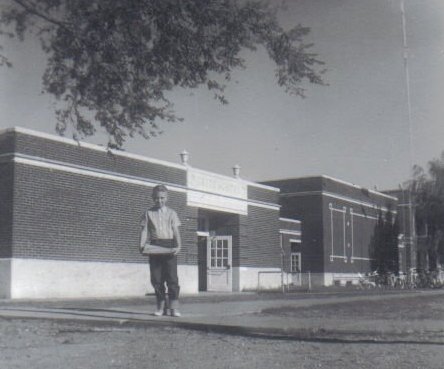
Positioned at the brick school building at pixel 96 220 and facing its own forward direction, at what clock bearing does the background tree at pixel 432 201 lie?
The background tree is roughly at 9 o'clock from the brick school building.

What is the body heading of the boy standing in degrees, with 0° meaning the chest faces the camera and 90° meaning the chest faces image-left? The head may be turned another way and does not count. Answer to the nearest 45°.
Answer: approximately 0°

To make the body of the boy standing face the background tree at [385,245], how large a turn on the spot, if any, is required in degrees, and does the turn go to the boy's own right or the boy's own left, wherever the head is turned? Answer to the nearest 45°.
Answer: approximately 180°

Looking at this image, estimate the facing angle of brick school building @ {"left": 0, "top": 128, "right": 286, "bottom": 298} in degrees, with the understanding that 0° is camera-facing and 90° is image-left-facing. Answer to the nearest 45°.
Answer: approximately 315°
